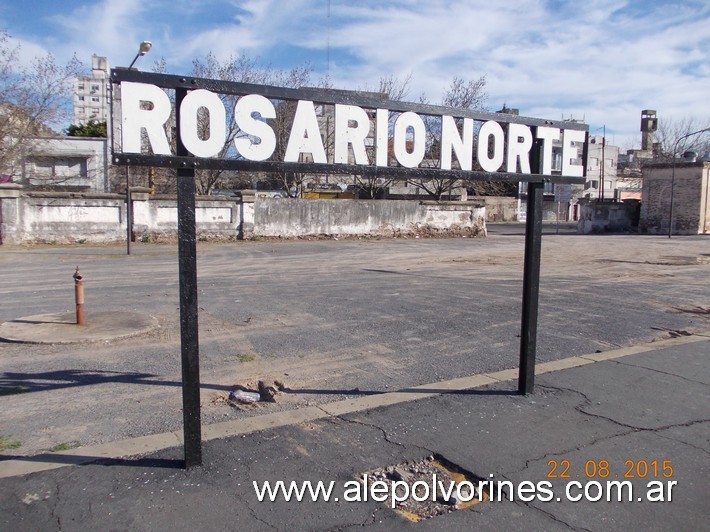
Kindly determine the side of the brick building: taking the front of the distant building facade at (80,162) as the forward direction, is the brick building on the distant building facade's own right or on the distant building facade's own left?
on the distant building facade's own left

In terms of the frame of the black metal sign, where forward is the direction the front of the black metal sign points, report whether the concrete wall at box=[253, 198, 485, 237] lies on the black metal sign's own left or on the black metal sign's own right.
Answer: on the black metal sign's own left

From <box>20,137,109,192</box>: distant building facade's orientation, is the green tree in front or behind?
behind

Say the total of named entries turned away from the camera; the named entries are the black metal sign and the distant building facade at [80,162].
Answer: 0

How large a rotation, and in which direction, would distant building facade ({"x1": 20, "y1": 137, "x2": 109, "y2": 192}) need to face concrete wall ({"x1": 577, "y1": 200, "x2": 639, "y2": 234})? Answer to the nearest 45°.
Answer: approximately 45° to its left

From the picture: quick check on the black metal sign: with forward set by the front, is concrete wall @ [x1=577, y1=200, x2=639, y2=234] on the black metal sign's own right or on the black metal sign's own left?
on the black metal sign's own left

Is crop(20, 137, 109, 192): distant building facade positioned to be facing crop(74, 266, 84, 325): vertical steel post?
yes

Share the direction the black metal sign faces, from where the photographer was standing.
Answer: facing the viewer and to the right of the viewer

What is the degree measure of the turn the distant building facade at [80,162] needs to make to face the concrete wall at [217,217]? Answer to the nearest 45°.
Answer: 0° — it already faces it

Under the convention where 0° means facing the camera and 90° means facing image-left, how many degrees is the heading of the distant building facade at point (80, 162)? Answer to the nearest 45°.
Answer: approximately 0°

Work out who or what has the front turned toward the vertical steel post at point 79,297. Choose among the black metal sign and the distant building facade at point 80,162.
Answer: the distant building facade
